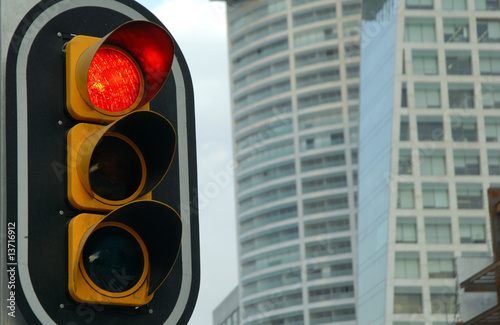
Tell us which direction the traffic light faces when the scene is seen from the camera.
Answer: facing the viewer and to the right of the viewer
